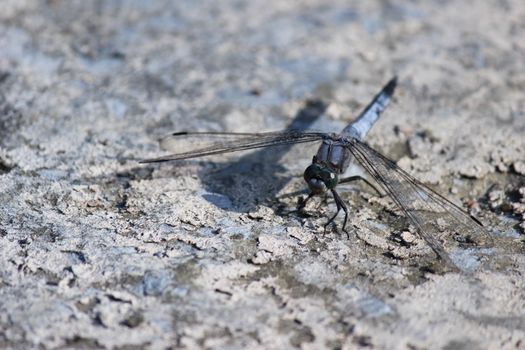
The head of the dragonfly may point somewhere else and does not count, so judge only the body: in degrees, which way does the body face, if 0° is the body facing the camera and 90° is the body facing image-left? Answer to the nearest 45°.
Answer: approximately 45°
